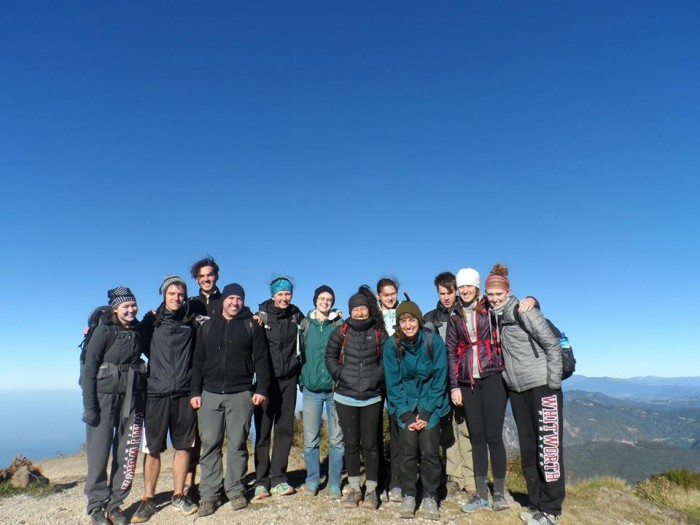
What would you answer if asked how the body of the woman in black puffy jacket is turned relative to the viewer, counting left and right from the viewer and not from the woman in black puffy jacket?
facing the viewer

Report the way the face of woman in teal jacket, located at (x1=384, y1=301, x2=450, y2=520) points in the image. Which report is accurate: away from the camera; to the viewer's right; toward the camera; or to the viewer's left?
toward the camera

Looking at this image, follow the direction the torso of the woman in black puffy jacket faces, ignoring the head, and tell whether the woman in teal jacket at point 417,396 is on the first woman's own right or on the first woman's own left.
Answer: on the first woman's own left

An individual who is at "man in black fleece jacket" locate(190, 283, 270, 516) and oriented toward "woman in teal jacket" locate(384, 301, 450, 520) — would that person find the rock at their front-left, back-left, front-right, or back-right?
back-left

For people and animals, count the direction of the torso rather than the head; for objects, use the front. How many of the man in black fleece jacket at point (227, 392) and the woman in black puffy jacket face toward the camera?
2

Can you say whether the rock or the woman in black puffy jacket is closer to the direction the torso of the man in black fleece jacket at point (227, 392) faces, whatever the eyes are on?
the woman in black puffy jacket

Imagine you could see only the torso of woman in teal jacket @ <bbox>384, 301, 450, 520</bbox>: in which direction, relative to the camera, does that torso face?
toward the camera

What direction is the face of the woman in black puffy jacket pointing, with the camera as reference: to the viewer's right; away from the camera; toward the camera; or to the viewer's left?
toward the camera

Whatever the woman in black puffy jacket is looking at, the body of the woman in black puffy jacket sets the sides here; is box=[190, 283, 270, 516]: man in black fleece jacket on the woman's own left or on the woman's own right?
on the woman's own right

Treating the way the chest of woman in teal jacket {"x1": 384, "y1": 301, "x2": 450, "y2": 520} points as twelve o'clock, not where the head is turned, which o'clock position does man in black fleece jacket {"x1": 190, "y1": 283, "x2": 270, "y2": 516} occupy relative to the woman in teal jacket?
The man in black fleece jacket is roughly at 3 o'clock from the woman in teal jacket.

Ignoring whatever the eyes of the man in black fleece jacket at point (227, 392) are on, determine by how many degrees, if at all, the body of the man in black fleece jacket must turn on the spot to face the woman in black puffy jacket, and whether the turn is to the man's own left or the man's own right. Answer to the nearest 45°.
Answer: approximately 90° to the man's own left
